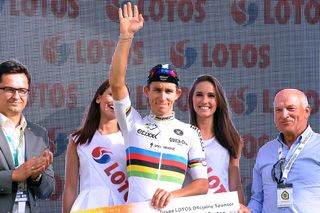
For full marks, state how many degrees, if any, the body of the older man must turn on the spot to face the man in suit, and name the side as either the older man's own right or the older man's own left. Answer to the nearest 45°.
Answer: approximately 45° to the older man's own right

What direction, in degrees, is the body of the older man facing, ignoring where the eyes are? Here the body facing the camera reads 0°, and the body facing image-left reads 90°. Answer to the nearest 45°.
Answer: approximately 45°
